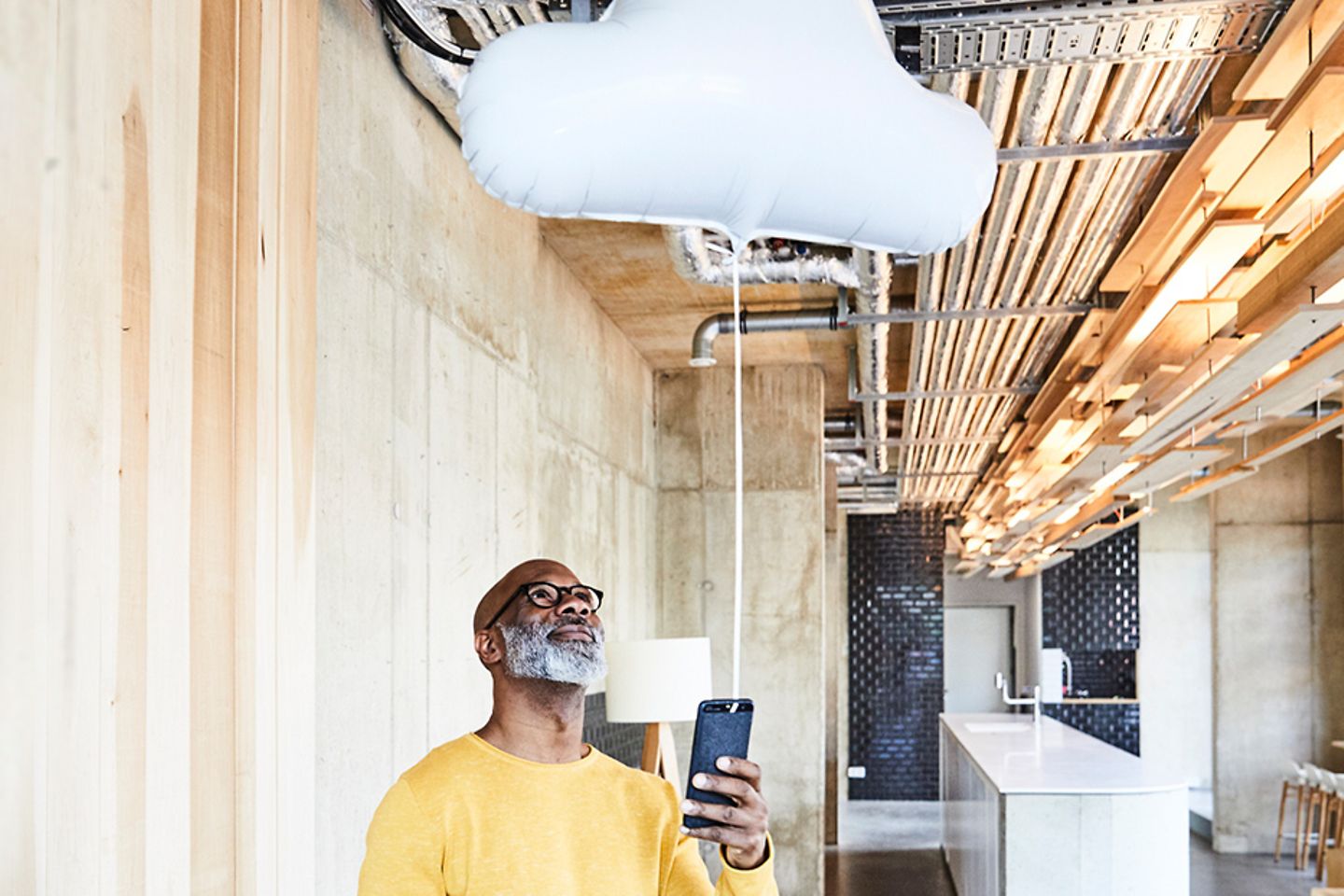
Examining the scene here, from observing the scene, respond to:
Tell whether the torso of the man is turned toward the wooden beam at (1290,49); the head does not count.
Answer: no

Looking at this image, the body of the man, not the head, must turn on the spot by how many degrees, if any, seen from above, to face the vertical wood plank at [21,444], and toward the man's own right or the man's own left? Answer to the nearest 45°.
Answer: approximately 90° to the man's own right

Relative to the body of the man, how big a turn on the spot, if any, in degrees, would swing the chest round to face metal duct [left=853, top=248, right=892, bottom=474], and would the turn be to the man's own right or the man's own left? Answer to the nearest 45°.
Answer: approximately 135° to the man's own left

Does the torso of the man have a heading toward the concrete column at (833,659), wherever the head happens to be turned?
no

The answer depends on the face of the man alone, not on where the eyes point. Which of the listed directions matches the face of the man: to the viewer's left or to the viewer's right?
to the viewer's right

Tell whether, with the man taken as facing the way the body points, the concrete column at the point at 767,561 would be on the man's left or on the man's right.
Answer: on the man's left

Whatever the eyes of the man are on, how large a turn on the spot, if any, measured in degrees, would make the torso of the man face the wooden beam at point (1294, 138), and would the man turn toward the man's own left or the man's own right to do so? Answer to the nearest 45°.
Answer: approximately 90° to the man's own left

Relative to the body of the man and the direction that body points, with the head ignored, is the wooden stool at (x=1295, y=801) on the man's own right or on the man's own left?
on the man's own left

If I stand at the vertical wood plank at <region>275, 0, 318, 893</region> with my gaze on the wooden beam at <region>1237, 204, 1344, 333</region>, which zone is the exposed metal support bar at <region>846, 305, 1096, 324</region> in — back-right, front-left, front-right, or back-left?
front-left

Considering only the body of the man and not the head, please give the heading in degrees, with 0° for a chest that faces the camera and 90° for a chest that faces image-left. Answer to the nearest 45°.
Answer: approximately 315°

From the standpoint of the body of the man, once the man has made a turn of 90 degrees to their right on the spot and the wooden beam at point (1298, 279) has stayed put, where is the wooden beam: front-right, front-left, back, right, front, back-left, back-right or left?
back
